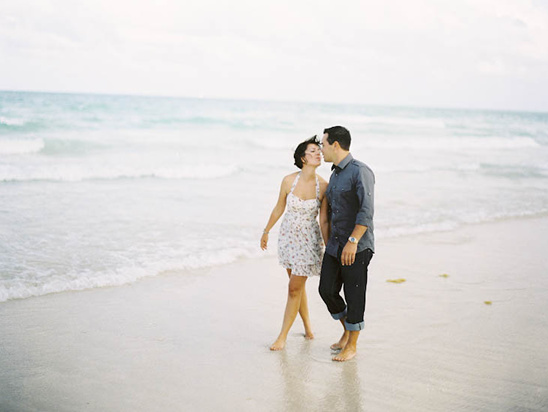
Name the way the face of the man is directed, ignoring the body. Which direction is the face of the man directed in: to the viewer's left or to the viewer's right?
to the viewer's left

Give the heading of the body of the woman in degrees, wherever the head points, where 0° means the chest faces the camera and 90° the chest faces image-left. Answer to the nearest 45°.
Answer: approximately 0°

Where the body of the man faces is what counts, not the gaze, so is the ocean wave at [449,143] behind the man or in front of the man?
behind

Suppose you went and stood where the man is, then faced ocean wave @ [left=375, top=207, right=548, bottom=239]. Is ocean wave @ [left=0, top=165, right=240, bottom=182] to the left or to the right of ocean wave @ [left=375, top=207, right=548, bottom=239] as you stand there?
left

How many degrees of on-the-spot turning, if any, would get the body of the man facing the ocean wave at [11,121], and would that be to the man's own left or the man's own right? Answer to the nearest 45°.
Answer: approximately 90° to the man's own right

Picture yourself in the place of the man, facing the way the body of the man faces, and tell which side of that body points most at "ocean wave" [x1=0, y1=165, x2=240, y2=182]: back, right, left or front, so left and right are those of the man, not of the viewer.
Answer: right

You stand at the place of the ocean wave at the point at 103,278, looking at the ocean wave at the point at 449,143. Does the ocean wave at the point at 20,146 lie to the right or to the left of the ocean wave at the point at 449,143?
left
